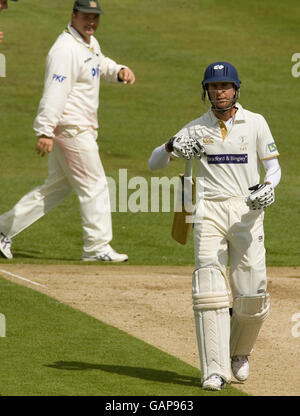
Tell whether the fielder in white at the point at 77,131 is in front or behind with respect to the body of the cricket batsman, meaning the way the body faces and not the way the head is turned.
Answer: behind

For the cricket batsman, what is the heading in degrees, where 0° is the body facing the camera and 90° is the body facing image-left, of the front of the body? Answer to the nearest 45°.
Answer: approximately 0°
